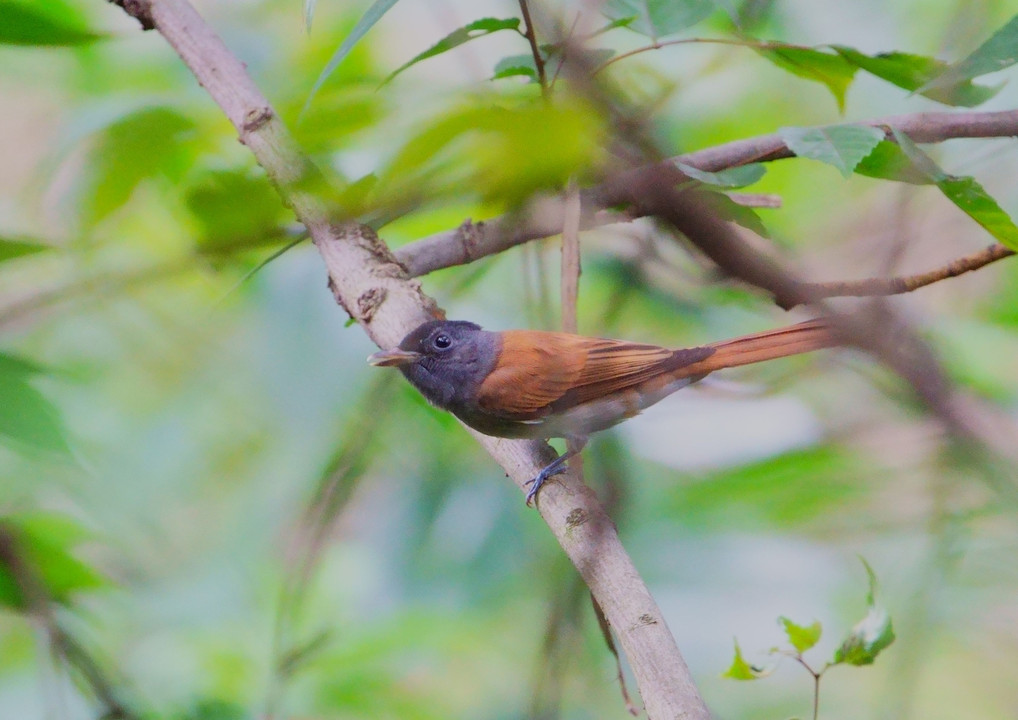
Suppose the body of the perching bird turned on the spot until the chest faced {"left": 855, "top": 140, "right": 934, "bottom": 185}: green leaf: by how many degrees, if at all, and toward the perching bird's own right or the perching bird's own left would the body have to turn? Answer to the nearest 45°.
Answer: approximately 135° to the perching bird's own left

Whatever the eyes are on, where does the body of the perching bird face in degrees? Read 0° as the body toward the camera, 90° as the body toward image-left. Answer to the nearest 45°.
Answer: approximately 90°

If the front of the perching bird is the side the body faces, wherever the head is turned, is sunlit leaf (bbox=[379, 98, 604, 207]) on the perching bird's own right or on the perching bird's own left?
on the perching bird's own left

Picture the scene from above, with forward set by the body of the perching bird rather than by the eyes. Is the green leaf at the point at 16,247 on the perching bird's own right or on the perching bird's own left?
on the perching bird's own left
